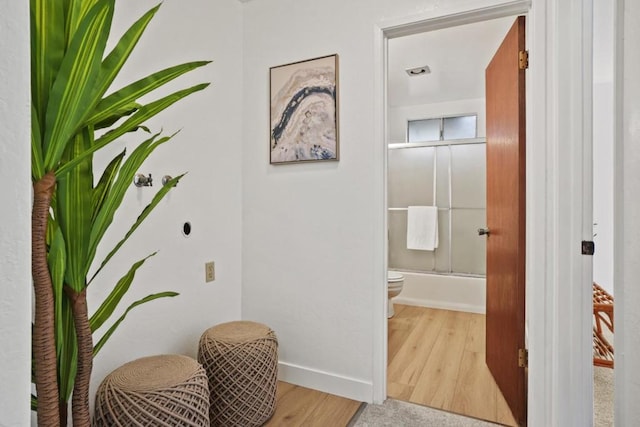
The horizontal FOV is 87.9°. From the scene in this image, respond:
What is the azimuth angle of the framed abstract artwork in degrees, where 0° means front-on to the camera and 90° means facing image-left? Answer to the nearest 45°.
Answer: approximately 45°

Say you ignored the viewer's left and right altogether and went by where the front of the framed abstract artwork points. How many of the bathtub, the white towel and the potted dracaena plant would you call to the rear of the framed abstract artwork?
2

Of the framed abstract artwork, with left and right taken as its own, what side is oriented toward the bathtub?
back

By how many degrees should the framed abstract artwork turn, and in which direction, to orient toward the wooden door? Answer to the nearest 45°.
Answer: approximately 135° to its left

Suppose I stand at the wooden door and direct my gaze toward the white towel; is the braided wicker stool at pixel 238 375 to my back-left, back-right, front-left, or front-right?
back-left

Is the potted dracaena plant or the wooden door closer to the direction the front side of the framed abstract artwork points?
the potted dracaena plant

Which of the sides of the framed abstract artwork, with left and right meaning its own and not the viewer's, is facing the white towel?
back
